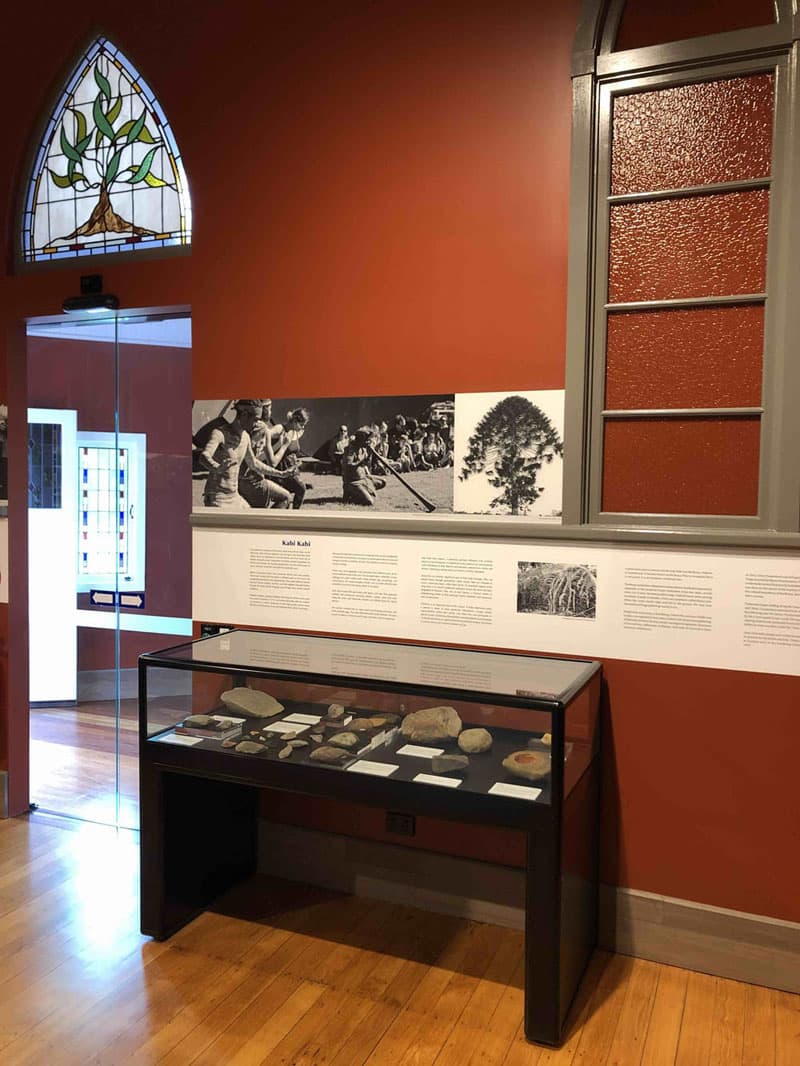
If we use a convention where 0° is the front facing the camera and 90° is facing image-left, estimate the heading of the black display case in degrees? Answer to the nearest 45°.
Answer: approximately 45°

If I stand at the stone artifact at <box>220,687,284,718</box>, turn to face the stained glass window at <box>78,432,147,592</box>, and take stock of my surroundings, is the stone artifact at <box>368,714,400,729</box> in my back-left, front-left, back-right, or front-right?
back-right

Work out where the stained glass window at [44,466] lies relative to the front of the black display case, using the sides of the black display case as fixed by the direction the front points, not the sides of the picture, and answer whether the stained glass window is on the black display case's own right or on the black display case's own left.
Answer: on the black display case's own right
